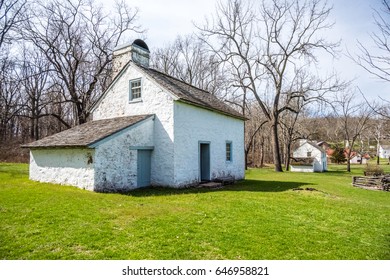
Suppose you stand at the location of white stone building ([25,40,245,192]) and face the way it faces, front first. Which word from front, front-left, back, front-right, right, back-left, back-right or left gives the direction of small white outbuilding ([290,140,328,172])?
left
